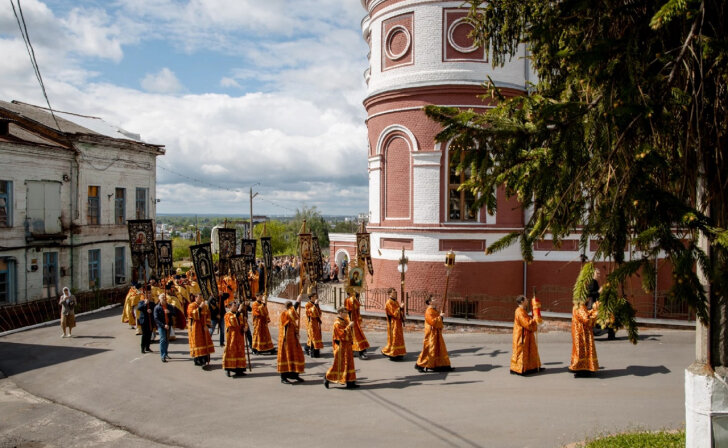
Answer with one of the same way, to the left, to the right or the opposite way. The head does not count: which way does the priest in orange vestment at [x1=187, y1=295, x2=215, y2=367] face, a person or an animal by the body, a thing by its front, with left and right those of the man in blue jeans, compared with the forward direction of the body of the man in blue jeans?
the same way

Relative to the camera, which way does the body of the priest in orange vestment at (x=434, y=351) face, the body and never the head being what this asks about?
to the viewer's right

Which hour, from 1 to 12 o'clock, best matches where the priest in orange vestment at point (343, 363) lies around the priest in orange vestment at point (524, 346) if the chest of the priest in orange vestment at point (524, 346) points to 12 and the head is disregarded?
the priest in orange vestment at point (343, 363) is roughly at 5 o'clock from the priest in orange vestment at point (524, 346).

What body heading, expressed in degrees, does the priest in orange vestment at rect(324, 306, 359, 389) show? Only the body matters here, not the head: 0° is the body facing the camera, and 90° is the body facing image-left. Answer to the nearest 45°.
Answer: approximately 270°

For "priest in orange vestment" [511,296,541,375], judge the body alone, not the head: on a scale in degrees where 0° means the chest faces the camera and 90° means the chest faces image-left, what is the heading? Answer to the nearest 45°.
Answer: approximately 270°

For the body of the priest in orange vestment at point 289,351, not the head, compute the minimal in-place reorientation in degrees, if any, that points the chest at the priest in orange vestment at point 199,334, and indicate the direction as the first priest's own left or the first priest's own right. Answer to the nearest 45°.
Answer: approximately 180°

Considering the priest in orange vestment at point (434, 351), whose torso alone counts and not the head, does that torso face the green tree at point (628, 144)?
no
